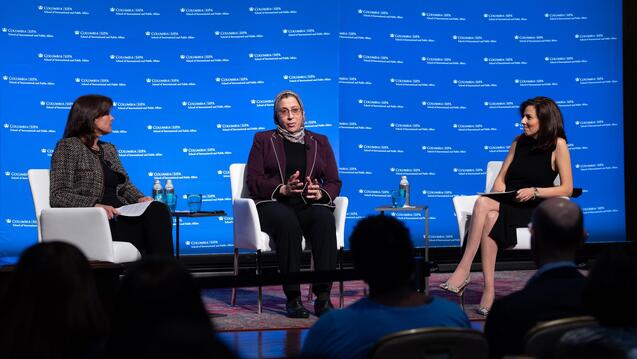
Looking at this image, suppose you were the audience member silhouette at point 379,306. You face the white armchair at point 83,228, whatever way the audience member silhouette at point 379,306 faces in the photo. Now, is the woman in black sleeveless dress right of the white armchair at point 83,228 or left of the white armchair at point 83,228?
right

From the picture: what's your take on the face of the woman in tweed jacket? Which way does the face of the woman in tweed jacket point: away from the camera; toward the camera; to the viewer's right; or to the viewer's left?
to the viewer's right

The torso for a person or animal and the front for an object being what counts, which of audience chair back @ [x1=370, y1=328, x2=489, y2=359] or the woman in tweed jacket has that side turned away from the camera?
the audience chair back

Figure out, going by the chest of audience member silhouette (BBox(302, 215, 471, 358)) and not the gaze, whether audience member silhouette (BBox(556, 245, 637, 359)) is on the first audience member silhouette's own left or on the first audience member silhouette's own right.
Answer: on the first audience member silhouette's own right

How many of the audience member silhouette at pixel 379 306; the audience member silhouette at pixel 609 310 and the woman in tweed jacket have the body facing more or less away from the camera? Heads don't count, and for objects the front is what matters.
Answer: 2

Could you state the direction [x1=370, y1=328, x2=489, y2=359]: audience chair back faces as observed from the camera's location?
facing away from the viewer

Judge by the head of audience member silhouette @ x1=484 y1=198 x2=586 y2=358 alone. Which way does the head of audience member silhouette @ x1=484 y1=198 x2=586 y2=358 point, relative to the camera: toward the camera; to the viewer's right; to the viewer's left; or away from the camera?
away from the camera

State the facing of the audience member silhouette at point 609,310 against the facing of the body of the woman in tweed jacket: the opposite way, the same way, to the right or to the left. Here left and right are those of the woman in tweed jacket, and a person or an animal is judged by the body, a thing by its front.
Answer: to the left

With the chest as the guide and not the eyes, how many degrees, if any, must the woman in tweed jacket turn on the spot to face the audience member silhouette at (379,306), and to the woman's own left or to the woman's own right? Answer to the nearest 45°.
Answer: approximately 45° to the woman's own right

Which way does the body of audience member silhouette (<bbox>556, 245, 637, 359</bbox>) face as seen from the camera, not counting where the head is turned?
away from the camera

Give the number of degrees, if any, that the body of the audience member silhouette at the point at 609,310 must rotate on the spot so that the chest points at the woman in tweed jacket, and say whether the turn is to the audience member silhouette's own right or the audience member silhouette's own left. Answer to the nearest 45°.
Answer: approximately 45° to the audience member silhouette's own left
